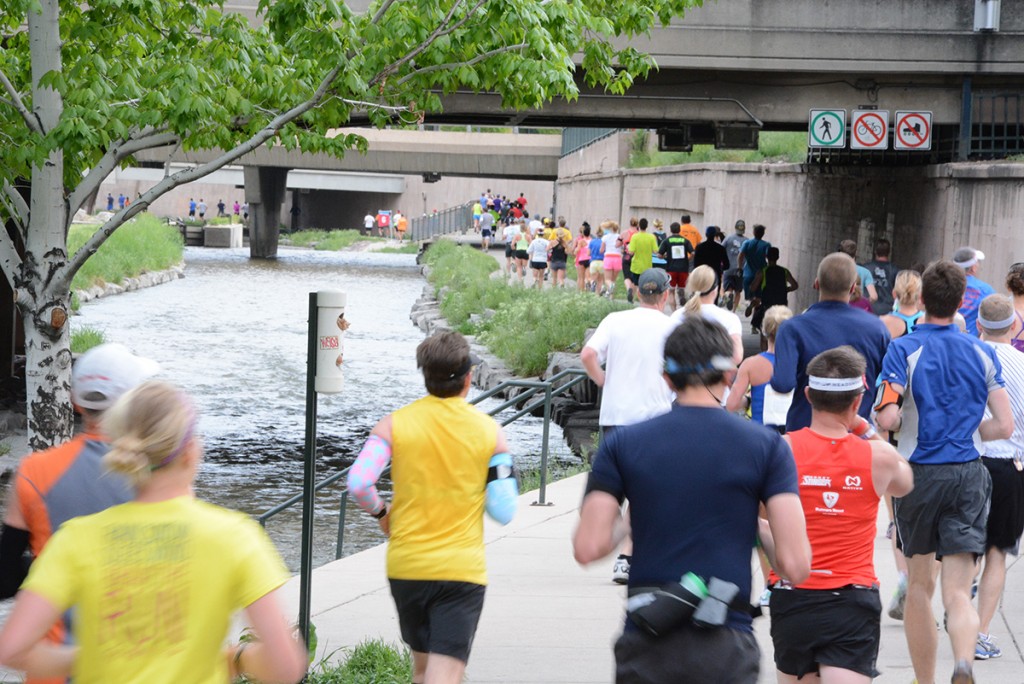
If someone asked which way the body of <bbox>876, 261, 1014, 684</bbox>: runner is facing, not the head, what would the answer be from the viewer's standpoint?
away from the camera

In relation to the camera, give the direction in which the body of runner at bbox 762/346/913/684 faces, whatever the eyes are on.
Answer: away from the camera

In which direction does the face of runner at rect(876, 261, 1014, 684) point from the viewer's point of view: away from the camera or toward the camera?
away from the camera

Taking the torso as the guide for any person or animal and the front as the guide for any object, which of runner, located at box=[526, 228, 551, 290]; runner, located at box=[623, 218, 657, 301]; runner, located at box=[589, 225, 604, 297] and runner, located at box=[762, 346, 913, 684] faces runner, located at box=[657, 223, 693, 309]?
runner, located at box=[762, 346, 913, 684]

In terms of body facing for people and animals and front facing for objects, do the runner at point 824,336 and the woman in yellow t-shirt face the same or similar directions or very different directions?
same or similar directions

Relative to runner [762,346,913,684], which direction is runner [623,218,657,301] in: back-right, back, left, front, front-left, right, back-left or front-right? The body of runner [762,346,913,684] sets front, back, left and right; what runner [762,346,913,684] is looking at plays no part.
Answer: front

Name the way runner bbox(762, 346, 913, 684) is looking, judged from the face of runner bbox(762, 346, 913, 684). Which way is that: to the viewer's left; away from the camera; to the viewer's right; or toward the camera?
away from the camera

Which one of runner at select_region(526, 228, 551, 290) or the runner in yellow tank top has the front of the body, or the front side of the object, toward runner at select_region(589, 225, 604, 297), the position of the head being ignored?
the runner in yellow tank top

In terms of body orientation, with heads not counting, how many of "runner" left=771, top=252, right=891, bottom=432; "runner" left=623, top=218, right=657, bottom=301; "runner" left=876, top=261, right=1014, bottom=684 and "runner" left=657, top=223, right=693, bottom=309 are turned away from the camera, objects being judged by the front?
4

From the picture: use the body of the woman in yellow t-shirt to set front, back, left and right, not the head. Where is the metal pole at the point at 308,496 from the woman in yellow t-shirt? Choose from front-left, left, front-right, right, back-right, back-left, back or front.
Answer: front

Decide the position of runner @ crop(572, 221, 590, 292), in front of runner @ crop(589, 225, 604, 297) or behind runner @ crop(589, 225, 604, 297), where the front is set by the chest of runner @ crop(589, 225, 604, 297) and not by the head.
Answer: in front

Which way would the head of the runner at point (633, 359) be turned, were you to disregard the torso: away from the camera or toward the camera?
away from the camera

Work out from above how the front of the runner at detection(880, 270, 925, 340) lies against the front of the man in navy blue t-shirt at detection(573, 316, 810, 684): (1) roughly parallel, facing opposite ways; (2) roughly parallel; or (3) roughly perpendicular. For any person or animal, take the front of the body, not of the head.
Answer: roughly parallel

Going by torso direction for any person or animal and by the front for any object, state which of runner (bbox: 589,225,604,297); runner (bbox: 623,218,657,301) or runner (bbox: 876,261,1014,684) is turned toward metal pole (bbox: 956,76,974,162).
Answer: runner (bbox: 876,261,1014,684)

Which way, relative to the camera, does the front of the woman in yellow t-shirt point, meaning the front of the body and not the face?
away from the camera

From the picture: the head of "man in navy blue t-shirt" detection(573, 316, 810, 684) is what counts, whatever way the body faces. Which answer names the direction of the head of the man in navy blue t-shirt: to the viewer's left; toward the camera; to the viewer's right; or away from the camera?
away from the camera

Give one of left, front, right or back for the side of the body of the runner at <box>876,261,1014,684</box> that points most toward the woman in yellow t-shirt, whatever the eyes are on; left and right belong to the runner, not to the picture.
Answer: back

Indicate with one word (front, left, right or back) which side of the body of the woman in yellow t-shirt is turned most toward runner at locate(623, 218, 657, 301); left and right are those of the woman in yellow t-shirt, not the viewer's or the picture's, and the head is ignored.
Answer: front

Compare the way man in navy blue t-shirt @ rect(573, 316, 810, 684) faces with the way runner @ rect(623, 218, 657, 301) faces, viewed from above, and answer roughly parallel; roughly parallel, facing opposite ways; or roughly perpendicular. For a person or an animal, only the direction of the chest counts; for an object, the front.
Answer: roughly parallel

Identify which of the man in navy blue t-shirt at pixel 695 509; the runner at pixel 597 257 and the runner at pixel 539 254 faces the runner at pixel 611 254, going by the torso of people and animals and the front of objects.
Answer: the man in navy blue t-shirt

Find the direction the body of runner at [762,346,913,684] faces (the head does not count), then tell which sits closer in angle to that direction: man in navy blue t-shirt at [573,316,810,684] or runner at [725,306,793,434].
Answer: the runner

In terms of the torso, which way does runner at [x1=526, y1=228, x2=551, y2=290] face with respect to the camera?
away from the camera

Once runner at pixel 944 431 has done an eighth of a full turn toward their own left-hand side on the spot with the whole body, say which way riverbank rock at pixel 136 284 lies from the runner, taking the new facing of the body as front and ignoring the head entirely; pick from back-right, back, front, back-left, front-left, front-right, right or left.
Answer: front
